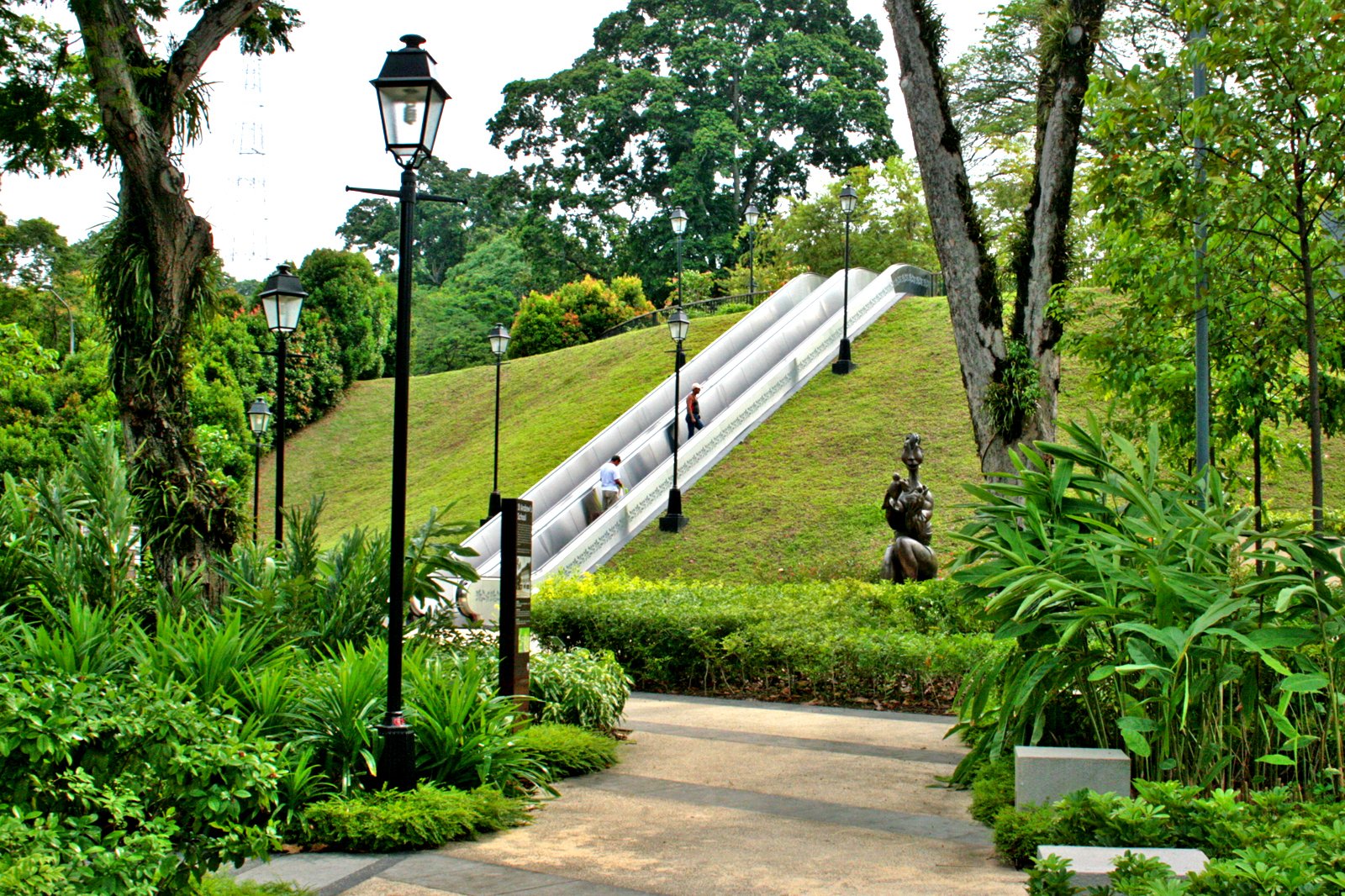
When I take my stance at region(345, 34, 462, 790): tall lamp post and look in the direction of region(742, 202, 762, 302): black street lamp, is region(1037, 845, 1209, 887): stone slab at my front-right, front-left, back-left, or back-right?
back-right

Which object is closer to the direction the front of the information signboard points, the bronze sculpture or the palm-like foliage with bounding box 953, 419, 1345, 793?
the palm-like foliage

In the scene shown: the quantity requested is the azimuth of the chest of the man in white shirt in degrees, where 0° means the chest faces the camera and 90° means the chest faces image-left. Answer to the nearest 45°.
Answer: approximately 225°

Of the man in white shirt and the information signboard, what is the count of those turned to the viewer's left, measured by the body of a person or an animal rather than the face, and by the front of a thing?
0

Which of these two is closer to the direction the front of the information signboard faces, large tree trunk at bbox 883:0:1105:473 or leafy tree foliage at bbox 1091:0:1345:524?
the leafy tree foliage

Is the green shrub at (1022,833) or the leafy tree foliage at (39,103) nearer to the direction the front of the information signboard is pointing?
the green shrub

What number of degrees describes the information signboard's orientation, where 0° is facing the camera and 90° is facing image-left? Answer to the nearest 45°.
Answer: approximately 315°

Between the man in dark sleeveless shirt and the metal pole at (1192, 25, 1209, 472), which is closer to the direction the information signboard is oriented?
the metal pole

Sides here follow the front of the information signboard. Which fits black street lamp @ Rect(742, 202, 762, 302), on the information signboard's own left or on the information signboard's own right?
on the information signboard's own left
